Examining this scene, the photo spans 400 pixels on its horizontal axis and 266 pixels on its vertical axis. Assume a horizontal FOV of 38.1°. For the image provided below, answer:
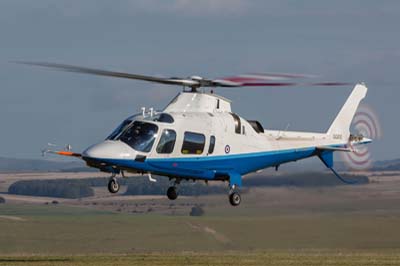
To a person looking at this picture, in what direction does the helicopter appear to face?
facing the viewer and to the left of the viewer
